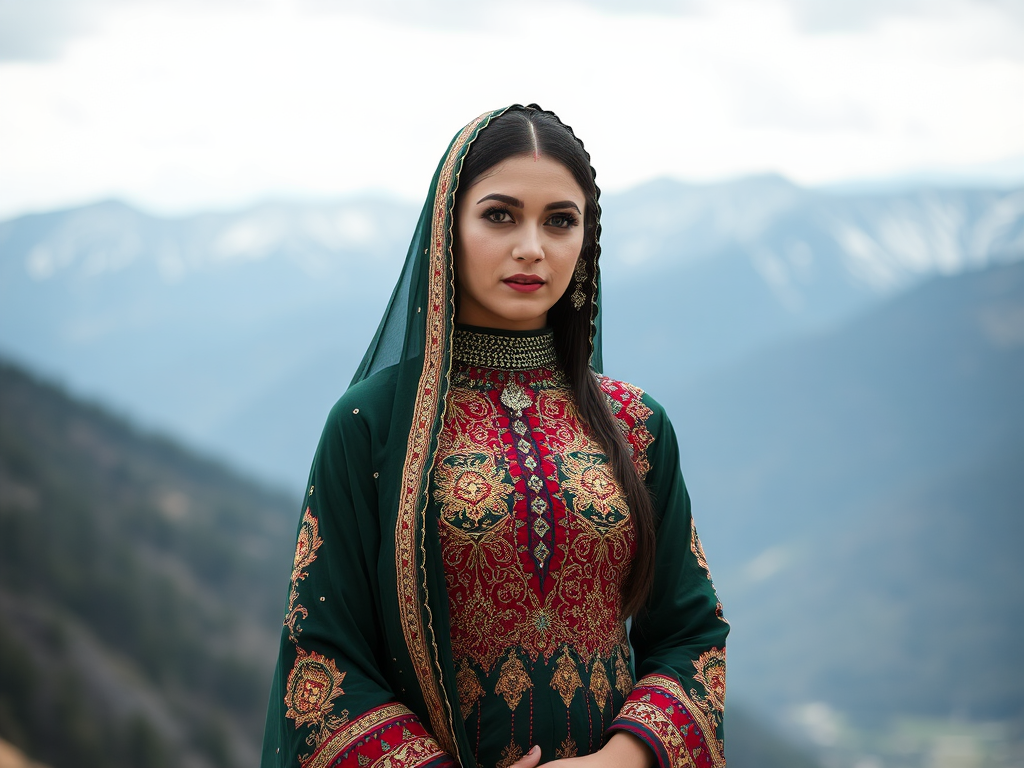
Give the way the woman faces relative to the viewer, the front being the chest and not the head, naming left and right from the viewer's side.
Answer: facing the viewer
